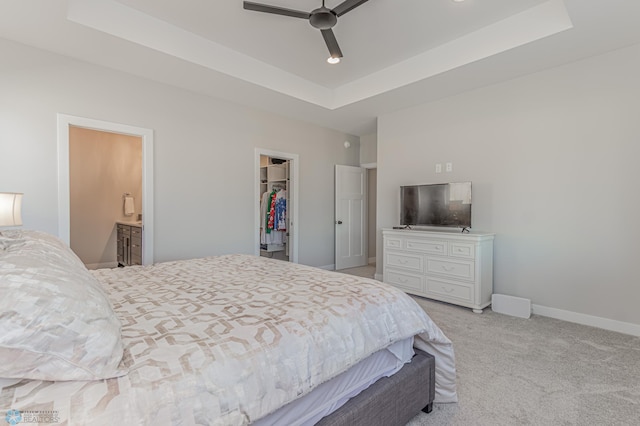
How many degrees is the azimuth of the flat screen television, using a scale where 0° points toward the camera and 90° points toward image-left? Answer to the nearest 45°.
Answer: approximately 45°

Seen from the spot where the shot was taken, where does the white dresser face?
facing the viewer and to the left of the viewer

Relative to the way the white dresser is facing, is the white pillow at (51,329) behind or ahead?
ahead

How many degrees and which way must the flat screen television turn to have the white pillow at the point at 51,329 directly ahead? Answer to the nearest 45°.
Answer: approximately 45° to its left
